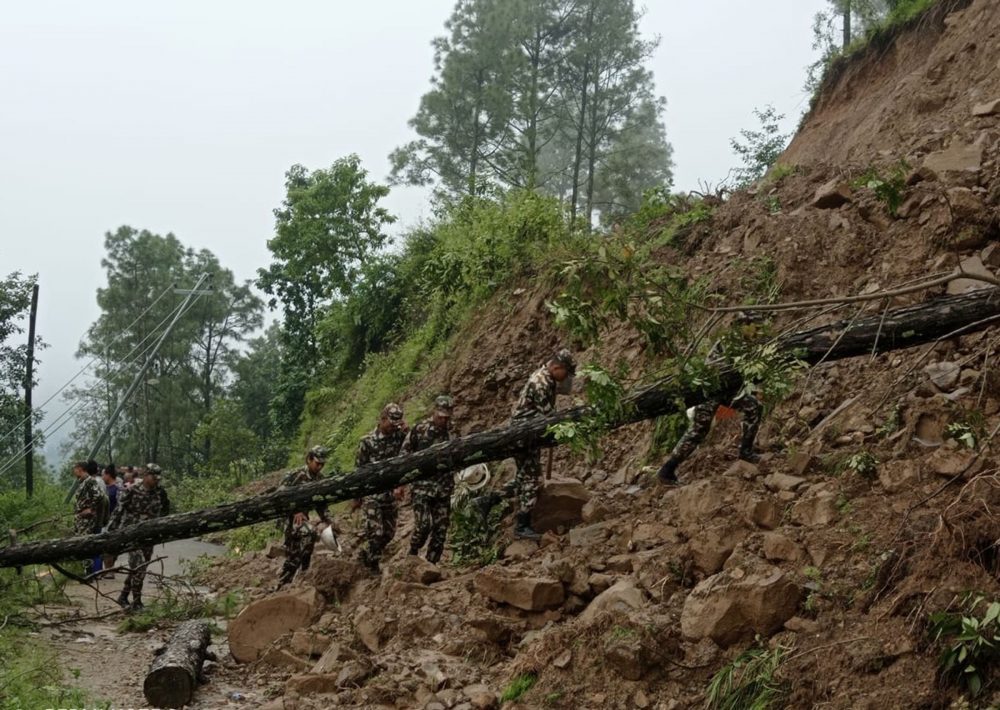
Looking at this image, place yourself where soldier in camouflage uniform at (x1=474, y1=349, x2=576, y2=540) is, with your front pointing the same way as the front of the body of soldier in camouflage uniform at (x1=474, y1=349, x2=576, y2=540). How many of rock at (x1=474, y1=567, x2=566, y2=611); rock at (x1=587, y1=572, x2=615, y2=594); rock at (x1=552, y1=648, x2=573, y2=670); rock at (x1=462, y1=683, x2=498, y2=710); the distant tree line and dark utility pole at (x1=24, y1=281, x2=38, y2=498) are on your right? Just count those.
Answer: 4

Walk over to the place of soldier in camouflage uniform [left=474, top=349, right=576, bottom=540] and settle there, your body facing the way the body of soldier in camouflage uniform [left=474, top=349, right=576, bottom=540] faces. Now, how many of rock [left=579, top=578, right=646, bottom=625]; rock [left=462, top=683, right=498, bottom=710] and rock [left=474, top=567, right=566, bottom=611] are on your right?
3

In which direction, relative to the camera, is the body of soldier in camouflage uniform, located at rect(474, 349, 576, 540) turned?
to the viewer's right

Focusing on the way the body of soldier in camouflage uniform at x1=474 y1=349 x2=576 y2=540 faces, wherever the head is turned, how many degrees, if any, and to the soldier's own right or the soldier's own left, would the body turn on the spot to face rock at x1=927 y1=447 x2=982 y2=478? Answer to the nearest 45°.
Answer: approximately 45° to the soldier's own right

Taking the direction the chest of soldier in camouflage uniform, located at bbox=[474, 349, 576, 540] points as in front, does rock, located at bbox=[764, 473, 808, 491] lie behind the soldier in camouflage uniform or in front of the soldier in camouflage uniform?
in front

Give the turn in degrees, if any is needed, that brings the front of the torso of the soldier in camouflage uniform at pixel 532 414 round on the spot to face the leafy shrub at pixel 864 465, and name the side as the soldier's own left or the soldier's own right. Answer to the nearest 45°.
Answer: approximately 45° to the soldier's own right

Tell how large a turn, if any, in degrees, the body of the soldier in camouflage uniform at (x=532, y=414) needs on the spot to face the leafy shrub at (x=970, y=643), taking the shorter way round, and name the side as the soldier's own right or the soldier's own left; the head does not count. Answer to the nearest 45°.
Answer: approximately 45° to the soldier's own right

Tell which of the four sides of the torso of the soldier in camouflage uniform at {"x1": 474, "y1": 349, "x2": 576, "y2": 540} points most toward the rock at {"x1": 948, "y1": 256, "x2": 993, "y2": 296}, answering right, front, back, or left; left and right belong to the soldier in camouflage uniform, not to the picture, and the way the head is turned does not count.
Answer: front

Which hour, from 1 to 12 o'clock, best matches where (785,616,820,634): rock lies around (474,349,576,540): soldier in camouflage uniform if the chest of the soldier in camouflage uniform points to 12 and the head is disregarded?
The rock is roughly at 2 o'clock from the soldier in camouflage uniform.

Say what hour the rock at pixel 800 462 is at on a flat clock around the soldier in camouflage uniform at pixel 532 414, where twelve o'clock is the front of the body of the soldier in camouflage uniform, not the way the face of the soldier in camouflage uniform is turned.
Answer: The rock is roughly at 1 o'clock from the soldier in camouflage uniform.

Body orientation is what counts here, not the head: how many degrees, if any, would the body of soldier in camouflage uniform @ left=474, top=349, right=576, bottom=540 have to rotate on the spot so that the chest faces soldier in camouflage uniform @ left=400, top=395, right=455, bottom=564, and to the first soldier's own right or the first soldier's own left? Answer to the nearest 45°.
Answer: approximately 180°

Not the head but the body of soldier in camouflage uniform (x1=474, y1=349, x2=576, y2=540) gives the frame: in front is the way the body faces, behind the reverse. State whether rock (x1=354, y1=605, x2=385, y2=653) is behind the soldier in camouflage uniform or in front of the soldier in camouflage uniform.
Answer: behind
